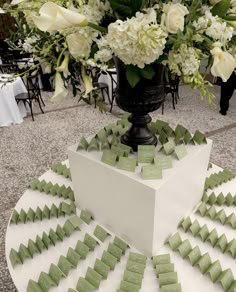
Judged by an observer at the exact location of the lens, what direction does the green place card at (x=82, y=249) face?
facing the viewer and to the left of the viewer

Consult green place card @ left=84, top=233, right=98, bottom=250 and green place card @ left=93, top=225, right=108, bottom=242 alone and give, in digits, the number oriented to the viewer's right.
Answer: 0

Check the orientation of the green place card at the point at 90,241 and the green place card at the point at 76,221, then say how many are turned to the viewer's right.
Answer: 0

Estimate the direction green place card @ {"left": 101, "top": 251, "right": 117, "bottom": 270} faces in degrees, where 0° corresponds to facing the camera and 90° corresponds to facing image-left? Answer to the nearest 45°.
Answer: approximately 45°

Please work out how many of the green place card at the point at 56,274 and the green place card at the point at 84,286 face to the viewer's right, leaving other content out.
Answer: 0

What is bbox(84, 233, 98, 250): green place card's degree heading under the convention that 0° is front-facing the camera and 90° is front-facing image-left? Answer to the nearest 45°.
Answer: approximately 45°
